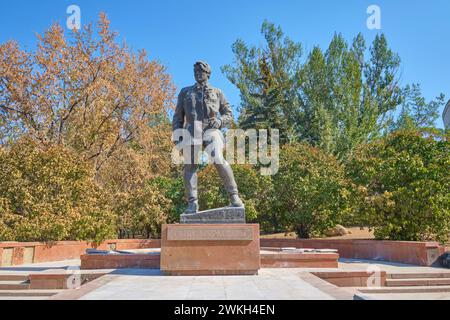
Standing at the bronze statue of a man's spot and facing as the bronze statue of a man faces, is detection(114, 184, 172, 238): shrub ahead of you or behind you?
behind

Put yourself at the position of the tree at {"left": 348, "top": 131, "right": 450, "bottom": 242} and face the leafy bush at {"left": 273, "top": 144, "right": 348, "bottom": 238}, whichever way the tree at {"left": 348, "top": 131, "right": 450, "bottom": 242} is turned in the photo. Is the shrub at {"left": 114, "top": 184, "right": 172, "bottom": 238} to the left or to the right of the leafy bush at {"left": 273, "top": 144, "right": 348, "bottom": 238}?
left

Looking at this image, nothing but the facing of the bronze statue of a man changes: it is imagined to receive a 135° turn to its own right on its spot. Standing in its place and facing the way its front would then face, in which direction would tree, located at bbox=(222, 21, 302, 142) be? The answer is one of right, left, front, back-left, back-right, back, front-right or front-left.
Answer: front-right

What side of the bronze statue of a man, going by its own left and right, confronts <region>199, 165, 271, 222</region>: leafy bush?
back

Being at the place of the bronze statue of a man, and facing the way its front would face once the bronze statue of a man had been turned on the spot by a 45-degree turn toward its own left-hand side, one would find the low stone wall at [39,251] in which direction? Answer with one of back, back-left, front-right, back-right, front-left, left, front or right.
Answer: back

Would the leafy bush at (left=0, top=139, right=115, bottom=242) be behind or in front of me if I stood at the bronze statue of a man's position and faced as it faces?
behind

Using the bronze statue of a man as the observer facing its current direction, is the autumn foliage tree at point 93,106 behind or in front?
behind

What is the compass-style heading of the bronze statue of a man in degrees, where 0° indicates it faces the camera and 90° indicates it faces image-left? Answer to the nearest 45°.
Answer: approximately 0°

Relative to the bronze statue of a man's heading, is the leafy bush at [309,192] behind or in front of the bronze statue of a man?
behind

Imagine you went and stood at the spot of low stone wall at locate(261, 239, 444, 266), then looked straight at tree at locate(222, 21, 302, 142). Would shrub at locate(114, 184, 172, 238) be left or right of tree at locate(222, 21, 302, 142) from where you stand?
left

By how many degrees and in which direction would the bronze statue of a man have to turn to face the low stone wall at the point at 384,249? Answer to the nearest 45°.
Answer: approximately 135° to its left
